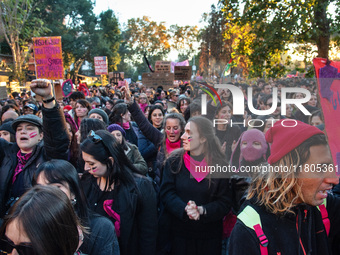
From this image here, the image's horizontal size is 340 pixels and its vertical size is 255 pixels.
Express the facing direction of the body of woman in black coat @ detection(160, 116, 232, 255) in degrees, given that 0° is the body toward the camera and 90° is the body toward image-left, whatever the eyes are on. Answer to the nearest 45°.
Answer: approximately 0°

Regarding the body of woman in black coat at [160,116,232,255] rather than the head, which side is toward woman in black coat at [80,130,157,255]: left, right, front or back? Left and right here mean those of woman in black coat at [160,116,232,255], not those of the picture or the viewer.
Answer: right
